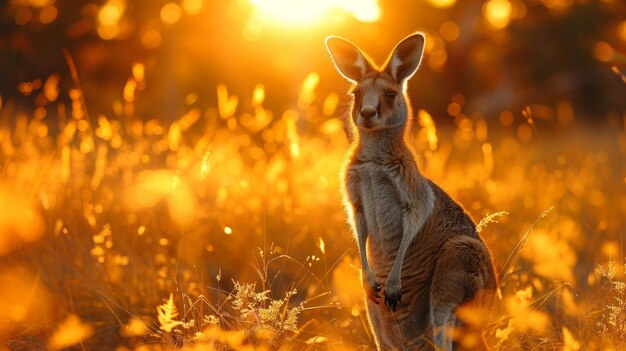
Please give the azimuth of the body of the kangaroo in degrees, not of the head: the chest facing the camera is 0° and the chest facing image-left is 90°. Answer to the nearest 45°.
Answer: approximately 45°
